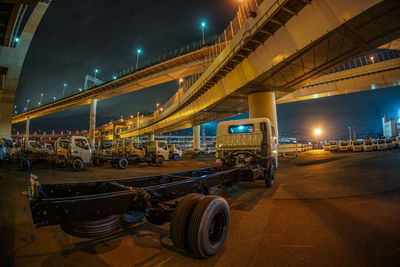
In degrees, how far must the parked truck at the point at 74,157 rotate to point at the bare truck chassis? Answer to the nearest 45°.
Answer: approximately 90° to its right

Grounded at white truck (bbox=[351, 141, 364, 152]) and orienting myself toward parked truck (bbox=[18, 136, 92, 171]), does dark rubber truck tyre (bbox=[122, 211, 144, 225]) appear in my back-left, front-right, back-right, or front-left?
front-left

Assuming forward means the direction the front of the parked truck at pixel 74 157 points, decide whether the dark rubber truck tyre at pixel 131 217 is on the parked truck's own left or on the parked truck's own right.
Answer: on the parked truck's own right

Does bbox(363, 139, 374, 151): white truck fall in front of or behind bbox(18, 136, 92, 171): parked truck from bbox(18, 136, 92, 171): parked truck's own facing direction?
in front

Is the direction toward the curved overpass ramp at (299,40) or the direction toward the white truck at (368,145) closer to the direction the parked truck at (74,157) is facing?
the white truck

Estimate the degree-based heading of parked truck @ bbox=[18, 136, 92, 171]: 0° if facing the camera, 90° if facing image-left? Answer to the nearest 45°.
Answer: approximately 270°

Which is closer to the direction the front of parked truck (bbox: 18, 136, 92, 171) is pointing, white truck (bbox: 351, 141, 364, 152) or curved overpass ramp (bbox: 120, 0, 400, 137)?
the white truck
